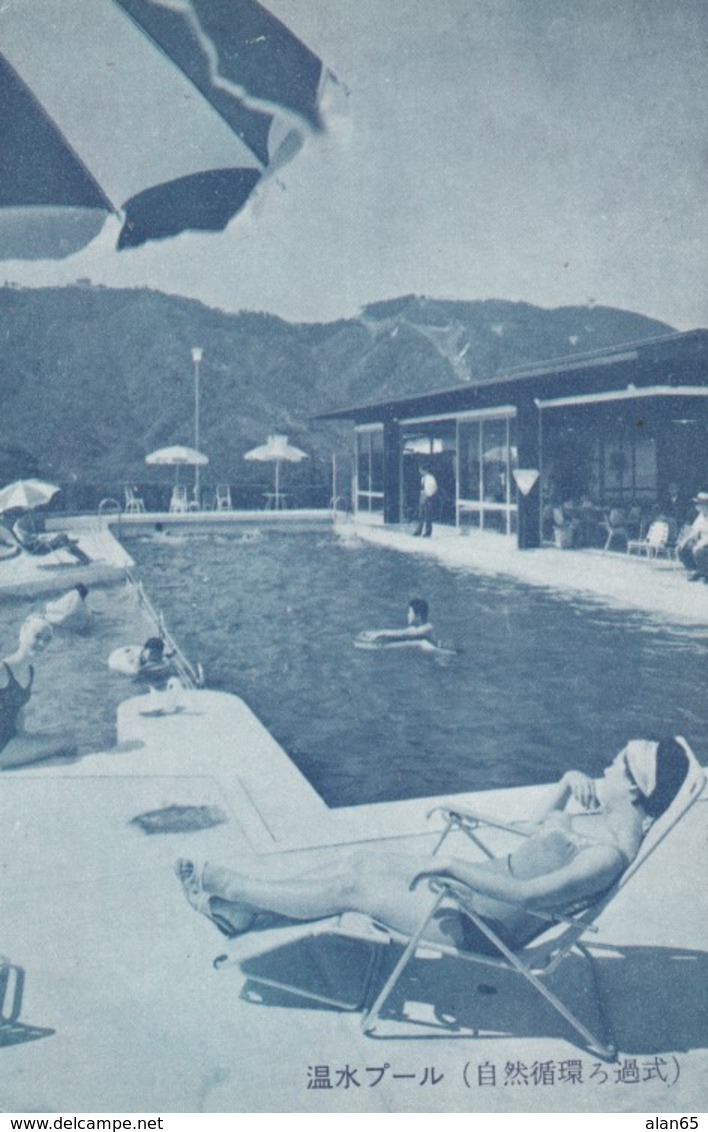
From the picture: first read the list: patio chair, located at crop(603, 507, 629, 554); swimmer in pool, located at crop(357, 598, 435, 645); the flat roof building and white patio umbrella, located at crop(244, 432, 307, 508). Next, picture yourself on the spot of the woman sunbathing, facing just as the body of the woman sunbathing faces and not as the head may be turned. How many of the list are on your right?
4

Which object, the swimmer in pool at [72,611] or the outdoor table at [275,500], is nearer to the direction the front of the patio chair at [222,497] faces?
the swimmer in pool

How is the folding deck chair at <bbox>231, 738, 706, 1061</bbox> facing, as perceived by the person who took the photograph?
facing to the left of the viewer

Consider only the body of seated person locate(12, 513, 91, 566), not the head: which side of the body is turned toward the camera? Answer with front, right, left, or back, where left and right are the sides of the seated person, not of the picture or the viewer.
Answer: right

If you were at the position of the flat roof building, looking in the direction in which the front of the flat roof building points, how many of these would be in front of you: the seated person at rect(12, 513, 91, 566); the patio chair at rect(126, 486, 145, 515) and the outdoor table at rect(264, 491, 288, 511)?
3

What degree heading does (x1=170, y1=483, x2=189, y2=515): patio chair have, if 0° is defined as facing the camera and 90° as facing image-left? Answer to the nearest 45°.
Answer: approximately 0°

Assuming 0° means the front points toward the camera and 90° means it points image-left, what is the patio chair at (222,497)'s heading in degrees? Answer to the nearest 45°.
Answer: approximately 0°

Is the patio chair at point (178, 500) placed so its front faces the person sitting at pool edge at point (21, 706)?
yes

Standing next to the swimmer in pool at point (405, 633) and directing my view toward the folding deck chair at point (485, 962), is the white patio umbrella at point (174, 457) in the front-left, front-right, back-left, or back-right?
back-right
